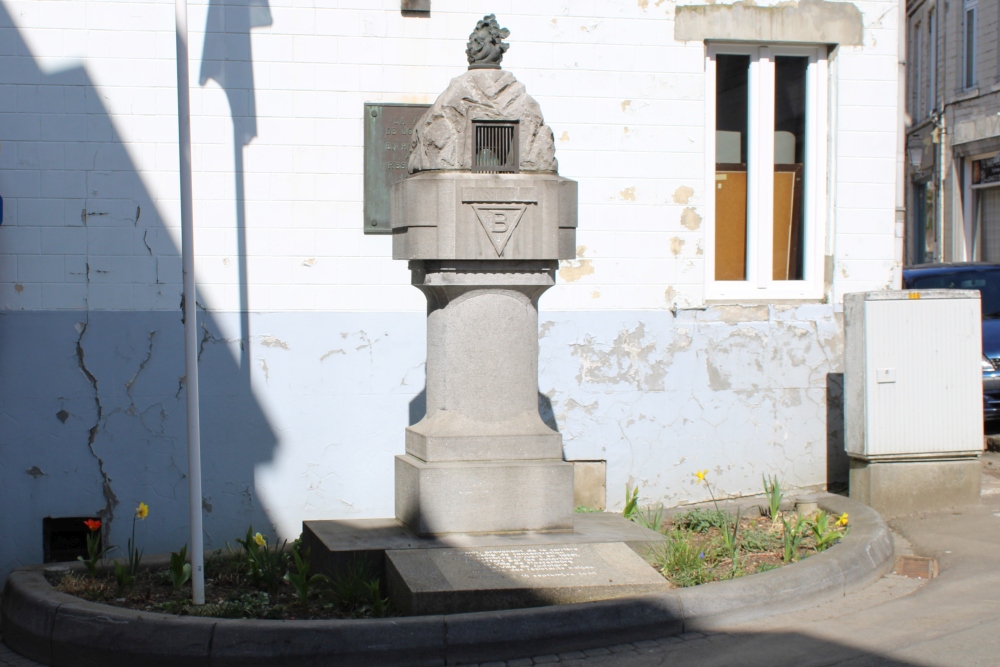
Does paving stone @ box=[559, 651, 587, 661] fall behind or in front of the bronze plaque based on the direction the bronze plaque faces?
in front

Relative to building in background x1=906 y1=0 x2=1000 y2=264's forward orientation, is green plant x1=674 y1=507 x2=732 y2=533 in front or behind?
in front

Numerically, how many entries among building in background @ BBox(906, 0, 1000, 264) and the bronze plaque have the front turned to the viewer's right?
0

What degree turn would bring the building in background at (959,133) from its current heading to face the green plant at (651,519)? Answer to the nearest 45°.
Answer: approximately 45° to its left

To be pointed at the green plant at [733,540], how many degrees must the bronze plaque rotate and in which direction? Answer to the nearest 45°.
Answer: approximately 45° to its left

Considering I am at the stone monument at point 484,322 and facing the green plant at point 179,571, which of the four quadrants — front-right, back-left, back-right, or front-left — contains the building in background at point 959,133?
back-right

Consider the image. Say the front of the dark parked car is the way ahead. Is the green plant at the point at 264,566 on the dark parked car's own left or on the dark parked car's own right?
on the dark parked car's own right

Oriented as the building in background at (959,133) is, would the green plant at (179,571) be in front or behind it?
in front

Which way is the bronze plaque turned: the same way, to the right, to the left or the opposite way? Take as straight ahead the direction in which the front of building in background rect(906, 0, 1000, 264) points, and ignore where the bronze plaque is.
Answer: to the left

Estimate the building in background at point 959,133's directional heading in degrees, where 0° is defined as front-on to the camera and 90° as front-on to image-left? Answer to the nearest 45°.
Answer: approximately 45°

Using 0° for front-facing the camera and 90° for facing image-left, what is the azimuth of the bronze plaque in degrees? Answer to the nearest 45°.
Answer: approximately 0°

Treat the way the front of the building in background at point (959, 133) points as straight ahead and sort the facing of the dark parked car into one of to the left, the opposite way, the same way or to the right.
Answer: to the left
